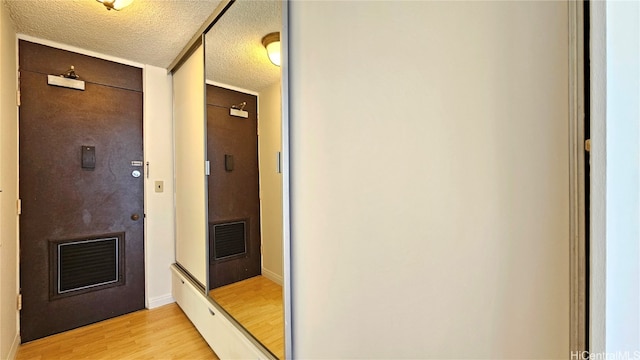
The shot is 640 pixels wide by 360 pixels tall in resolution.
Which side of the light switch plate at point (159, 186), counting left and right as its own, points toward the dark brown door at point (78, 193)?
right

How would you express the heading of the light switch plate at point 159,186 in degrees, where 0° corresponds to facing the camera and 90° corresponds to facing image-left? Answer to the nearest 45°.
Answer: approximately 0°
